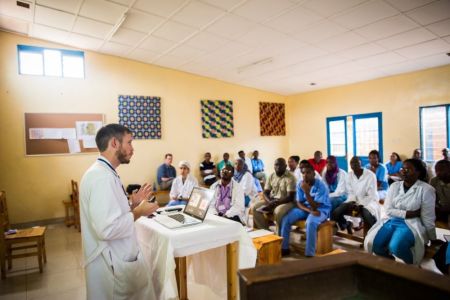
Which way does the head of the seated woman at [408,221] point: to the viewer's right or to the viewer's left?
to the viewer's left

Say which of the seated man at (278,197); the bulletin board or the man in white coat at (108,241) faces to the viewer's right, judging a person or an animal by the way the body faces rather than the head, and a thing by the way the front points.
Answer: the man in white coat

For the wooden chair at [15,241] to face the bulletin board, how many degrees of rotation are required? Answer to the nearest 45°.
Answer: approximately 90° to its left

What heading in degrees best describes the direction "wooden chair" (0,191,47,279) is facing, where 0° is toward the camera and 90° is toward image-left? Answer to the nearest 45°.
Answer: approximately 270°

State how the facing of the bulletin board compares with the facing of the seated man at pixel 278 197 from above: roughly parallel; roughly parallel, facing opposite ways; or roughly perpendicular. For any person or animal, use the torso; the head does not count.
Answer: roughly perpendicular

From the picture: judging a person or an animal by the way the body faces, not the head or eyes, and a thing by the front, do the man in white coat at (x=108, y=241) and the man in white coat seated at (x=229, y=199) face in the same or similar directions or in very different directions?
very different directions

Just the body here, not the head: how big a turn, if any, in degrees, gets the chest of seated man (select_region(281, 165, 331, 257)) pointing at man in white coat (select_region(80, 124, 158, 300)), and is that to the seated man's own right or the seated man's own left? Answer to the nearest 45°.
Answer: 0° — they already face them

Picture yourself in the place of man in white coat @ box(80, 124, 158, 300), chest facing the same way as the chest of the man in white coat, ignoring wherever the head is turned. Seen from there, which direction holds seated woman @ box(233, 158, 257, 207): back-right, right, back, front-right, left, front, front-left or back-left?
front-left

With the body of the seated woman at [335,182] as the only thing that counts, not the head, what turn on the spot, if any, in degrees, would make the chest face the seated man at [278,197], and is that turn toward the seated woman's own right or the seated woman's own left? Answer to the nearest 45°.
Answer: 0° — they already face them

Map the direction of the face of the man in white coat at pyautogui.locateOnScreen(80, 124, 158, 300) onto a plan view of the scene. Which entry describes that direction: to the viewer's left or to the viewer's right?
to the viewer's right

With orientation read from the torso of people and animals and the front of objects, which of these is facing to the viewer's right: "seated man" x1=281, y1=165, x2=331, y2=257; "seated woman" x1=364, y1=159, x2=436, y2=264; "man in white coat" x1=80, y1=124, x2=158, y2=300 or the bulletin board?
the man in white coat

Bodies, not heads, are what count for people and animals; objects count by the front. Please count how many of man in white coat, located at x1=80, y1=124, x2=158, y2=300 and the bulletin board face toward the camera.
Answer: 1
